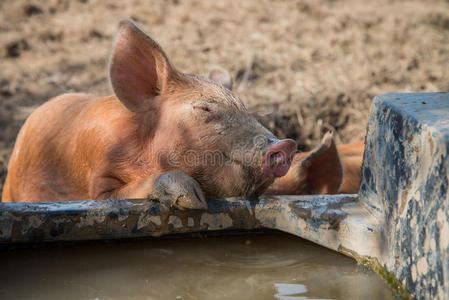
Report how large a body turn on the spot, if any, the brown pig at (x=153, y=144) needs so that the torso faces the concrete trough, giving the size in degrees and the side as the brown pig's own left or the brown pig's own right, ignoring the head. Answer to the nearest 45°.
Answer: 0° — it already faces it

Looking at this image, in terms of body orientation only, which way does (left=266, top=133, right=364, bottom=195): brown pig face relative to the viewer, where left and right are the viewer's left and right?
facing to the left of the viewer

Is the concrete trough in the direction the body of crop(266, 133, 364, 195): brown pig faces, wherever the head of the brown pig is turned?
no

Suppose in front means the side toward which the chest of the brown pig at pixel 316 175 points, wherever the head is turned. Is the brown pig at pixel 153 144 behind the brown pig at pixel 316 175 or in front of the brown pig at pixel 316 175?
in front

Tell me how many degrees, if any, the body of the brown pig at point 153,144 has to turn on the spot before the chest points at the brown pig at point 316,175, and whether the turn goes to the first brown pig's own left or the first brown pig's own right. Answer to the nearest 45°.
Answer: approximately 45° to the first brown pig's own left

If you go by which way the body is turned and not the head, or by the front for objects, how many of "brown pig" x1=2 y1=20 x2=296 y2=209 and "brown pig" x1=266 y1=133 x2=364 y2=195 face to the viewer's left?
1

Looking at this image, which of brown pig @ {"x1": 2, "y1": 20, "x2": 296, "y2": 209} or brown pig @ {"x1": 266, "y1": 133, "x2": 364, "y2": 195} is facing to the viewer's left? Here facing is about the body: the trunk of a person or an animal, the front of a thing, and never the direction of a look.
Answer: brown pig @ {"x1": 266, "y1": 133, "x2": 364, "y2": 195}

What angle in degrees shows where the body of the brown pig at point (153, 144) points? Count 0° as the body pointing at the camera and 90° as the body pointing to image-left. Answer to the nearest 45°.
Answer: approximately 315°

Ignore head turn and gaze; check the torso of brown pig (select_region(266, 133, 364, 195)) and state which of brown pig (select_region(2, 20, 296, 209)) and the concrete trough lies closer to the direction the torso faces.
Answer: the brown pig
